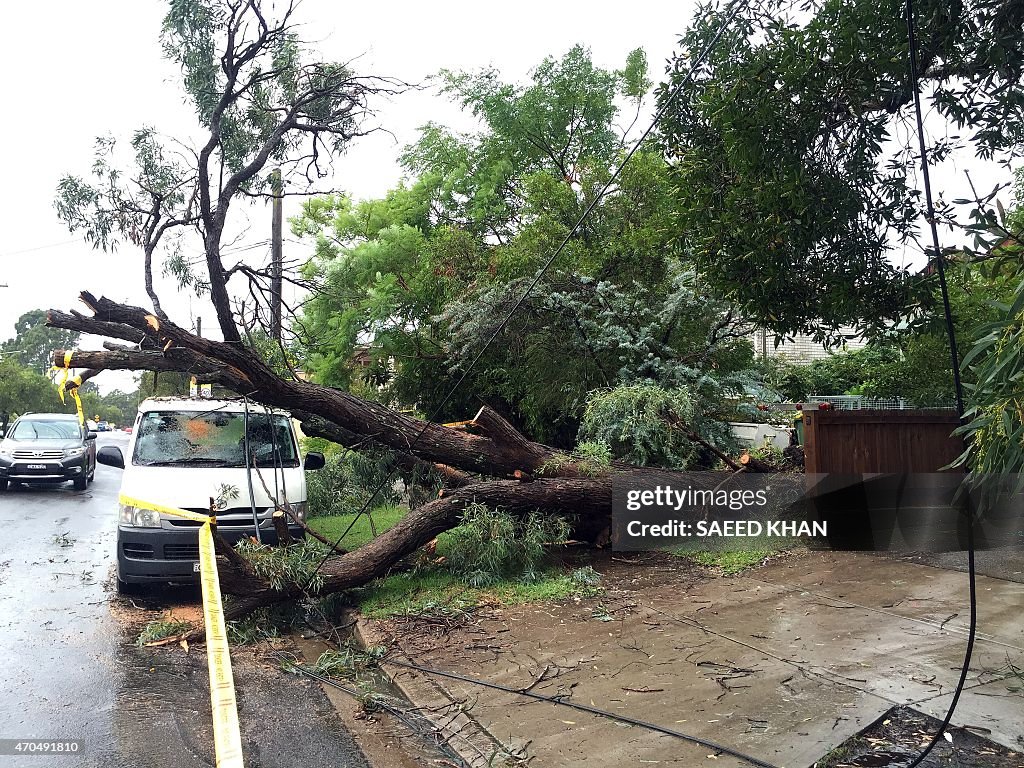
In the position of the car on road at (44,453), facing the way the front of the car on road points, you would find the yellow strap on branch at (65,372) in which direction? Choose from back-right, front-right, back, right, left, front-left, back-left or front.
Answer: front

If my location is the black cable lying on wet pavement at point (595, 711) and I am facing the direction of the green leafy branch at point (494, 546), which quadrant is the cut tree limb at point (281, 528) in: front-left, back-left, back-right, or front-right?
front-left

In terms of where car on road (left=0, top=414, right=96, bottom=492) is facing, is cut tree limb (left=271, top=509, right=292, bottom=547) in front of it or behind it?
in front

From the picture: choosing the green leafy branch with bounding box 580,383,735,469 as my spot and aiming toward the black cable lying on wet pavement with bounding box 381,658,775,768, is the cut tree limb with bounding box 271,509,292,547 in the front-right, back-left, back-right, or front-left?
front-right

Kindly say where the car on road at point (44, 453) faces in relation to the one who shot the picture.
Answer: facing the viewer

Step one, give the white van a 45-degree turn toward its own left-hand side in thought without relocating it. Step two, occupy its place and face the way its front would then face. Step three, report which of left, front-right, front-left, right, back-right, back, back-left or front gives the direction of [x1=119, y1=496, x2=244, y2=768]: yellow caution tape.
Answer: front-right

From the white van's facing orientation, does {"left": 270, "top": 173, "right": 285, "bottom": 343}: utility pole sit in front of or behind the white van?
behind

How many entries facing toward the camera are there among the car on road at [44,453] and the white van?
2

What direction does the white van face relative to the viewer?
toward the camera

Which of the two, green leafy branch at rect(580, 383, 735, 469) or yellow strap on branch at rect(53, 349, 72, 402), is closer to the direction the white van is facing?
the yellow strap on branch

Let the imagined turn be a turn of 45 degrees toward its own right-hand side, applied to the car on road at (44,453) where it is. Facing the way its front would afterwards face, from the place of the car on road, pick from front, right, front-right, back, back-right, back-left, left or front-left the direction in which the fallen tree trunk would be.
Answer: front-left

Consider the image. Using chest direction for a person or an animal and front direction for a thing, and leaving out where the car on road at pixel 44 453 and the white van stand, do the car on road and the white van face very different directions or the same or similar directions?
same or similar directions
